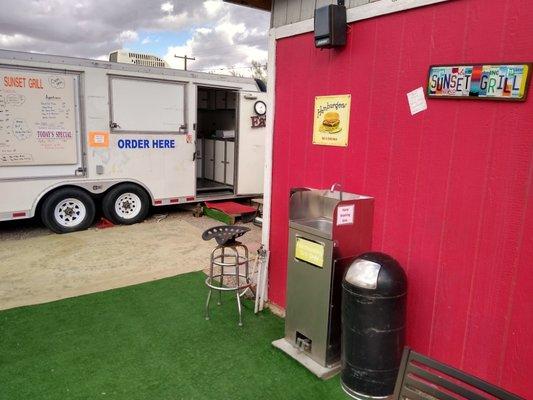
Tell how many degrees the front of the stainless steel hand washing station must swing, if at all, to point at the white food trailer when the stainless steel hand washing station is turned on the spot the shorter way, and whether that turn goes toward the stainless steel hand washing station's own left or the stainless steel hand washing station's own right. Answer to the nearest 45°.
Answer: approximately 90° to the stainless steel hand washing station's own right

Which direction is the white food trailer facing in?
to the viewer's right

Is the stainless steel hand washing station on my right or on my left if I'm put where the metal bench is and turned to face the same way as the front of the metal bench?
on my right

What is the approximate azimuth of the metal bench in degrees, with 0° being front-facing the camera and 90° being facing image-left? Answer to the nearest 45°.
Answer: approximately 45°

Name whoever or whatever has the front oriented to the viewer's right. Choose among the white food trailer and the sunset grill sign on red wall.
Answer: the white food trailer

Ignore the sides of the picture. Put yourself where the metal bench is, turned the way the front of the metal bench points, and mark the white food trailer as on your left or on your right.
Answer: on your right
